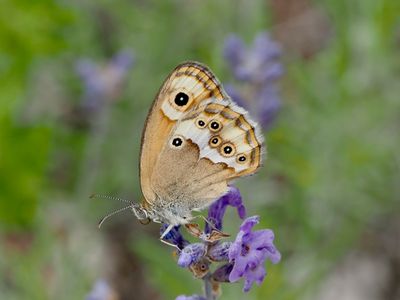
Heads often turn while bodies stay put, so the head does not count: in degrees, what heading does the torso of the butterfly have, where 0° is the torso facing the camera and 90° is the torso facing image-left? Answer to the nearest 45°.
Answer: approximately 90°
